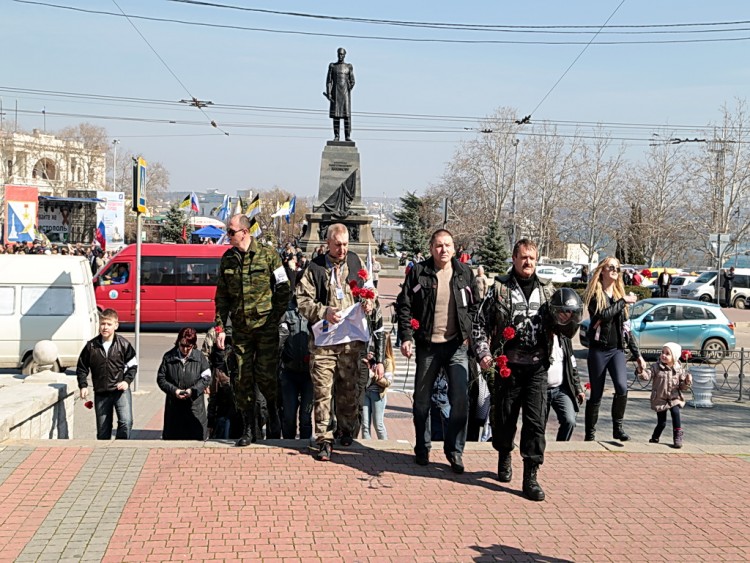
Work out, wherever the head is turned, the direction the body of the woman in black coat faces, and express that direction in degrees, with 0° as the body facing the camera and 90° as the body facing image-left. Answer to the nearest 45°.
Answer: approximately 0°

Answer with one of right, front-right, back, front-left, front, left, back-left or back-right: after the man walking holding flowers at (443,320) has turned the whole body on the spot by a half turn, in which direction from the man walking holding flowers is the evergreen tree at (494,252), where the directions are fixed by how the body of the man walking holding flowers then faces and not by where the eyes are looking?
front

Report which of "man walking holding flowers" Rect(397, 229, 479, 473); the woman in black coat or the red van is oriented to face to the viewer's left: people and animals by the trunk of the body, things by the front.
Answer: the red van

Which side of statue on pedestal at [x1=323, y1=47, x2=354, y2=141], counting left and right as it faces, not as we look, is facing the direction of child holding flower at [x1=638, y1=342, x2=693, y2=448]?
front

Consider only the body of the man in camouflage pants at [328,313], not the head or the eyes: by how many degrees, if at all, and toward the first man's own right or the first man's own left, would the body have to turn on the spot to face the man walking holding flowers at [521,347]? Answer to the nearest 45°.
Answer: approximately 45° to the first man's own left

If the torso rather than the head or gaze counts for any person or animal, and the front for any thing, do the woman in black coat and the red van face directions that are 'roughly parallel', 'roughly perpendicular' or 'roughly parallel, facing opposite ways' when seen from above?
roughly perpendicular

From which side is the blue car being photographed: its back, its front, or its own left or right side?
left

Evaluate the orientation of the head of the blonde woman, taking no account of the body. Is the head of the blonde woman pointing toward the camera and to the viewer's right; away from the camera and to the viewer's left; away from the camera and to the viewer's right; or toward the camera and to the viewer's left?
toward the camera and to the viewer's right

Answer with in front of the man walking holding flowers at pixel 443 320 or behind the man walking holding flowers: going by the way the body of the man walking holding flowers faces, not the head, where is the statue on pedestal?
behind

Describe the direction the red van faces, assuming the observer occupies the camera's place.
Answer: facing to the left of the viewer
